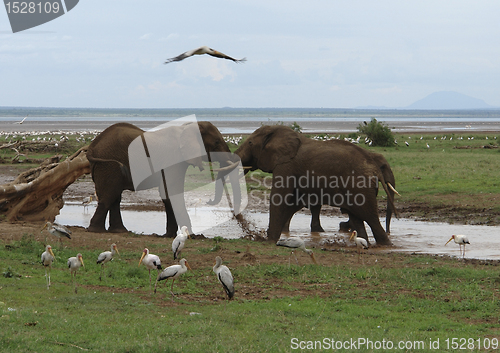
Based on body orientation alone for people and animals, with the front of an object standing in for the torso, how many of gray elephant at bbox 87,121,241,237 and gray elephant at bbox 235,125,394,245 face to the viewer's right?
1

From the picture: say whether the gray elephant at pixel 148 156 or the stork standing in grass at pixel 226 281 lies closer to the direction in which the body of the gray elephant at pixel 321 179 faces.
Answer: the gray elephant

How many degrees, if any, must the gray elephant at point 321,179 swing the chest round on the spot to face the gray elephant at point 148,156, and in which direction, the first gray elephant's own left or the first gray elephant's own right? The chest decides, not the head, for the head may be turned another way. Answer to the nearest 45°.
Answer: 0° — it already faces it

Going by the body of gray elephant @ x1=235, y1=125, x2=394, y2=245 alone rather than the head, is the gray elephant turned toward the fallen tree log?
yes

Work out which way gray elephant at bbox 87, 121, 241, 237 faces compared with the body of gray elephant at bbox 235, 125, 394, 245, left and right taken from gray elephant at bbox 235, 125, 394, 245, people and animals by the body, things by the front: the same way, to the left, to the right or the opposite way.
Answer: the opposite way

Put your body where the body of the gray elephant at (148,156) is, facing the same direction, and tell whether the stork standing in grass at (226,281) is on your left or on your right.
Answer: on your right

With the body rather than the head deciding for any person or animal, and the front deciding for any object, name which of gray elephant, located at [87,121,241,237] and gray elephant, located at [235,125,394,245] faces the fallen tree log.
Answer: gray elephant, located at [235,125,394,245]

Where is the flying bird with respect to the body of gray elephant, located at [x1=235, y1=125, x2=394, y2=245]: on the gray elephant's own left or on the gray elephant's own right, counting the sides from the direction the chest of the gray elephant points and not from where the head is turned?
on the gray elephant's own left

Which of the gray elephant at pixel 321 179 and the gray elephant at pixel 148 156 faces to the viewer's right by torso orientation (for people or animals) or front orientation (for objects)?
the gray elephant at pixel 148 156

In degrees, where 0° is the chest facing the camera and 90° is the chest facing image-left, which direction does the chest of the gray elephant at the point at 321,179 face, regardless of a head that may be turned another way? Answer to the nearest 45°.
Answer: approximately 90°

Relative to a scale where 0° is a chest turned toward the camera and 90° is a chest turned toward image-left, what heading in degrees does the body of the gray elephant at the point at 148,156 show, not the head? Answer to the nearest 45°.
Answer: approximately 270°
